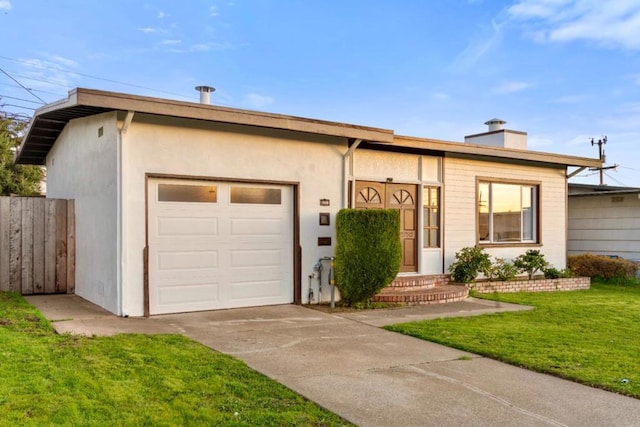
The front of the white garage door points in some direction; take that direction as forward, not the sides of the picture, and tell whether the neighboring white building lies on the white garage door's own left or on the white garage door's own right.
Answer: on the white garage door's own left

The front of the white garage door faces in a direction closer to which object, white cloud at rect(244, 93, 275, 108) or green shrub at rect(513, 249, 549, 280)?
the green shrub

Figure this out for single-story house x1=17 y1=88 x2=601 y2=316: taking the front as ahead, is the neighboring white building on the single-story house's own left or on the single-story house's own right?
on the single-story house's own left

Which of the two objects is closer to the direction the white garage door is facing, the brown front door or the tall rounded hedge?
the tall rounded hedge

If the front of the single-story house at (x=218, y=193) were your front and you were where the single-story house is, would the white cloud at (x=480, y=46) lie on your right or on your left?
on your left

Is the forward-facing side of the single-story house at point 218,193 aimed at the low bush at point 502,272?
no

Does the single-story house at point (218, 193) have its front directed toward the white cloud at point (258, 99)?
no

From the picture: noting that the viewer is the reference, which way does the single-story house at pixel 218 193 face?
facing the viewer and to the right of the viewer

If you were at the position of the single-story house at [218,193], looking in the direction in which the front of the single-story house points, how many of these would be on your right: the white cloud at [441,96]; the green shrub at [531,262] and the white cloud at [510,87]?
0

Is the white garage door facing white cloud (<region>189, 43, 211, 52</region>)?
no

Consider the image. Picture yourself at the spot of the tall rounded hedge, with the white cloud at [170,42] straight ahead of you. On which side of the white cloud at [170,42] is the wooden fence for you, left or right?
left
